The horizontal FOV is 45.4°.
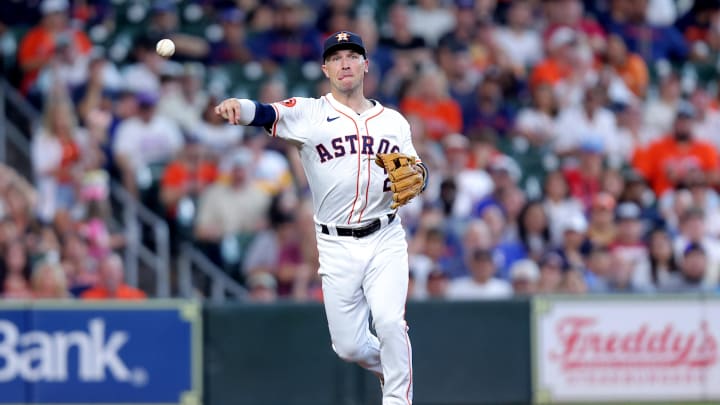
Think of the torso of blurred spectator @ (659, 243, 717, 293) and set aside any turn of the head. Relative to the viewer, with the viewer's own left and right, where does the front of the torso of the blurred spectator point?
facing the viewer

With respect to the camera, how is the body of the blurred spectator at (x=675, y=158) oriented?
toward the camera

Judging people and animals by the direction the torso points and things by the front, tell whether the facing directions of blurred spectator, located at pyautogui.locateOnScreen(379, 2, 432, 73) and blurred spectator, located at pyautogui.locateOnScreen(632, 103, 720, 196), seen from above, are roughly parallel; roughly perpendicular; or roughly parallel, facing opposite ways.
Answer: roughly parallel

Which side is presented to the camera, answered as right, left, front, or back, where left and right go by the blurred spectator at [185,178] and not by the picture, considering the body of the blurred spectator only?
front

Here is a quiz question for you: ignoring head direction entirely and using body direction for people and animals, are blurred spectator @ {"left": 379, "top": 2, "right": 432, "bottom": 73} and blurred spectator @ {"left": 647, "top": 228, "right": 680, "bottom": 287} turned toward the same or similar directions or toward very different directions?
same or similar directions

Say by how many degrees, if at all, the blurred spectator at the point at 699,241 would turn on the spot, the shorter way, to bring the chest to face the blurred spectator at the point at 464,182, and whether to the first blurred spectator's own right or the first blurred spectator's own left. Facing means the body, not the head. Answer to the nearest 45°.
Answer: approximately 90° to the first blurred spectator's own right

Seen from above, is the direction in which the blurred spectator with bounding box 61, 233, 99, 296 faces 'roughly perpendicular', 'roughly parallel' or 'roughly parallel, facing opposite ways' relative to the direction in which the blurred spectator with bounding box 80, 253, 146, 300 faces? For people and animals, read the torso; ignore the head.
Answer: roughly parallel

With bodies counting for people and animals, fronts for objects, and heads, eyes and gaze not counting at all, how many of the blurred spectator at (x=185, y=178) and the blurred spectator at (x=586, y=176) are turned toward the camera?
2

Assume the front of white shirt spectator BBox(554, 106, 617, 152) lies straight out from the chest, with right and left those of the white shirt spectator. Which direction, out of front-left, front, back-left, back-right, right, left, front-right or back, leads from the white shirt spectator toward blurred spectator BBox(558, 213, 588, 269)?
front

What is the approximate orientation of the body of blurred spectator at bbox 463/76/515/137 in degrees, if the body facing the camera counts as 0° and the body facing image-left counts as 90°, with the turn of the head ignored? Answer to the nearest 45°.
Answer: approximately 0°

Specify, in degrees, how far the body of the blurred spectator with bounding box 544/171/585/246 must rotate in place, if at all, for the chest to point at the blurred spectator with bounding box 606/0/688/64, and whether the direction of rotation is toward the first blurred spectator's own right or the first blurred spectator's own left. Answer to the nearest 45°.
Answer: approximately 180°

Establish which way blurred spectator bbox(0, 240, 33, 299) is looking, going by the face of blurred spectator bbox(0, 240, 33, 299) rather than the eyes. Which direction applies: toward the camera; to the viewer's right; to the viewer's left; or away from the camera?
toward the camera

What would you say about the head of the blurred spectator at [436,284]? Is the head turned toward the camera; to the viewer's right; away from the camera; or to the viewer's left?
toward the camera

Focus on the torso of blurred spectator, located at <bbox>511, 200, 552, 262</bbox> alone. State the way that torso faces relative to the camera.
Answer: toward the camera

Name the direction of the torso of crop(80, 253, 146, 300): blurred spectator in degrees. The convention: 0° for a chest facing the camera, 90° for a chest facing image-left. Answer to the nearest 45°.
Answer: approximately 0°

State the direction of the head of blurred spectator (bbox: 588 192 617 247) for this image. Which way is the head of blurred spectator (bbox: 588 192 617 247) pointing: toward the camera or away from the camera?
toward the camera

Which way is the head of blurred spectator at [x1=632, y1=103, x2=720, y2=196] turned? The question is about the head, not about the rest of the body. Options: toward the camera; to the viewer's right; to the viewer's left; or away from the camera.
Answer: toward the camera

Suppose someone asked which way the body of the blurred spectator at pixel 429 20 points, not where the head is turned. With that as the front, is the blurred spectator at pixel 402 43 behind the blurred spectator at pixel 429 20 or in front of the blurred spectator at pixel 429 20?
in front
